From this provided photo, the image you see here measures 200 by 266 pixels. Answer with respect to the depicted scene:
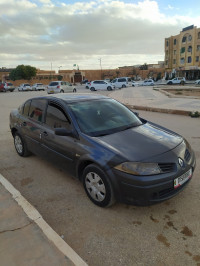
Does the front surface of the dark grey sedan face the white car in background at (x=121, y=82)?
no

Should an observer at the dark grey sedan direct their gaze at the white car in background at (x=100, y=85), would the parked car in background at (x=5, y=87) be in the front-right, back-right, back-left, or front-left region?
front-left

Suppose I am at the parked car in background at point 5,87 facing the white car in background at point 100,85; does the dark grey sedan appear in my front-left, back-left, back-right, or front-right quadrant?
front-right

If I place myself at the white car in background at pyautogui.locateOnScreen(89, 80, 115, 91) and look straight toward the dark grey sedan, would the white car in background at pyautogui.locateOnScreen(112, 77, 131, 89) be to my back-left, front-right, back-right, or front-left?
back-left

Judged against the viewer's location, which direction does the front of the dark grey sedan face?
facing the viewer and to the right of the viewer

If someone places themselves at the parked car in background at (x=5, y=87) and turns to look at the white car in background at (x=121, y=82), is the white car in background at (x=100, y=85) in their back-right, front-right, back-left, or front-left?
front-right

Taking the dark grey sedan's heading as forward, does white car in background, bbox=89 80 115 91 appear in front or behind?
behind
